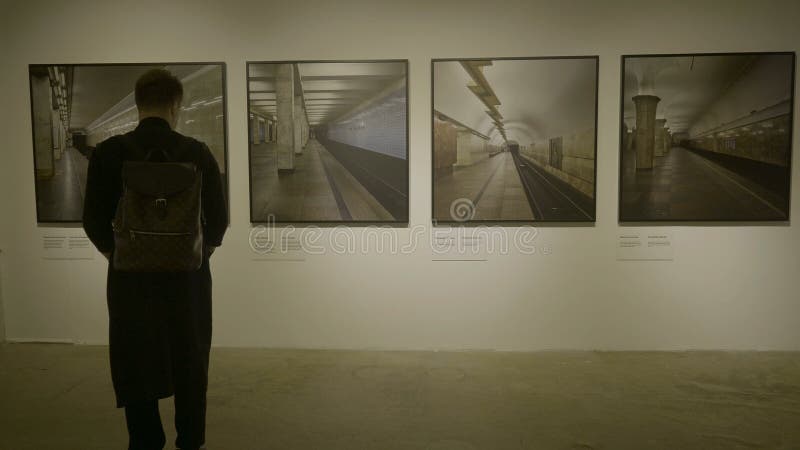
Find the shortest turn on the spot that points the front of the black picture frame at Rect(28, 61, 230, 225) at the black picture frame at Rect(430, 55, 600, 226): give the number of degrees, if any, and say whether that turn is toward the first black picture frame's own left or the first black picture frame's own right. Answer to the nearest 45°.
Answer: approximately 45° to the first black picture frame's own left

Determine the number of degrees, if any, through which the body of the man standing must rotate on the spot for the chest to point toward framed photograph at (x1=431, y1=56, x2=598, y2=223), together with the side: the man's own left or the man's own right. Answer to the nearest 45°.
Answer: approximately 45° to the man's own right

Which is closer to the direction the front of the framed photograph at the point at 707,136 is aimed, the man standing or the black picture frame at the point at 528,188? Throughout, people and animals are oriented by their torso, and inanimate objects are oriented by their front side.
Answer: the man standing

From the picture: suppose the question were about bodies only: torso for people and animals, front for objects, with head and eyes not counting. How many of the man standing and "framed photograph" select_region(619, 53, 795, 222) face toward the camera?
1

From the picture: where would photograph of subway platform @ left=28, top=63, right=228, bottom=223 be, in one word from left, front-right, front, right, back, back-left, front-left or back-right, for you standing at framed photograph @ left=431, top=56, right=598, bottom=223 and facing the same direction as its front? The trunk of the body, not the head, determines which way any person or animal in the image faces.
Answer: right

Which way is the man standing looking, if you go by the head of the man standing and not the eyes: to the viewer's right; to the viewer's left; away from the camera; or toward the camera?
away from the camera

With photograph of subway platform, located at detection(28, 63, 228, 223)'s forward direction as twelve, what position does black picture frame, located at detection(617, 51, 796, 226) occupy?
The black picture frame is roughly at 10 o'clock from the photograph of subway platform.

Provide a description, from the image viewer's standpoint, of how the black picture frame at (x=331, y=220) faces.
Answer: facing the viewer

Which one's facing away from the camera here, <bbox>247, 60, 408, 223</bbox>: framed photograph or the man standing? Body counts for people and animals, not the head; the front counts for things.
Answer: the man standing

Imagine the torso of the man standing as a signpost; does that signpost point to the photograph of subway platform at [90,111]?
yes

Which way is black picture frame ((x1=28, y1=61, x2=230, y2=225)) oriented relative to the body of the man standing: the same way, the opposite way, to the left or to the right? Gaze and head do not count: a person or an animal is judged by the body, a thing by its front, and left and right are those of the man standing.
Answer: the opposite way

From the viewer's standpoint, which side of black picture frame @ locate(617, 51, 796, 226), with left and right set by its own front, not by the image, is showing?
front

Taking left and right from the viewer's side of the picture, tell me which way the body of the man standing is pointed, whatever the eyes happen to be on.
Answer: facing away from the viewer
